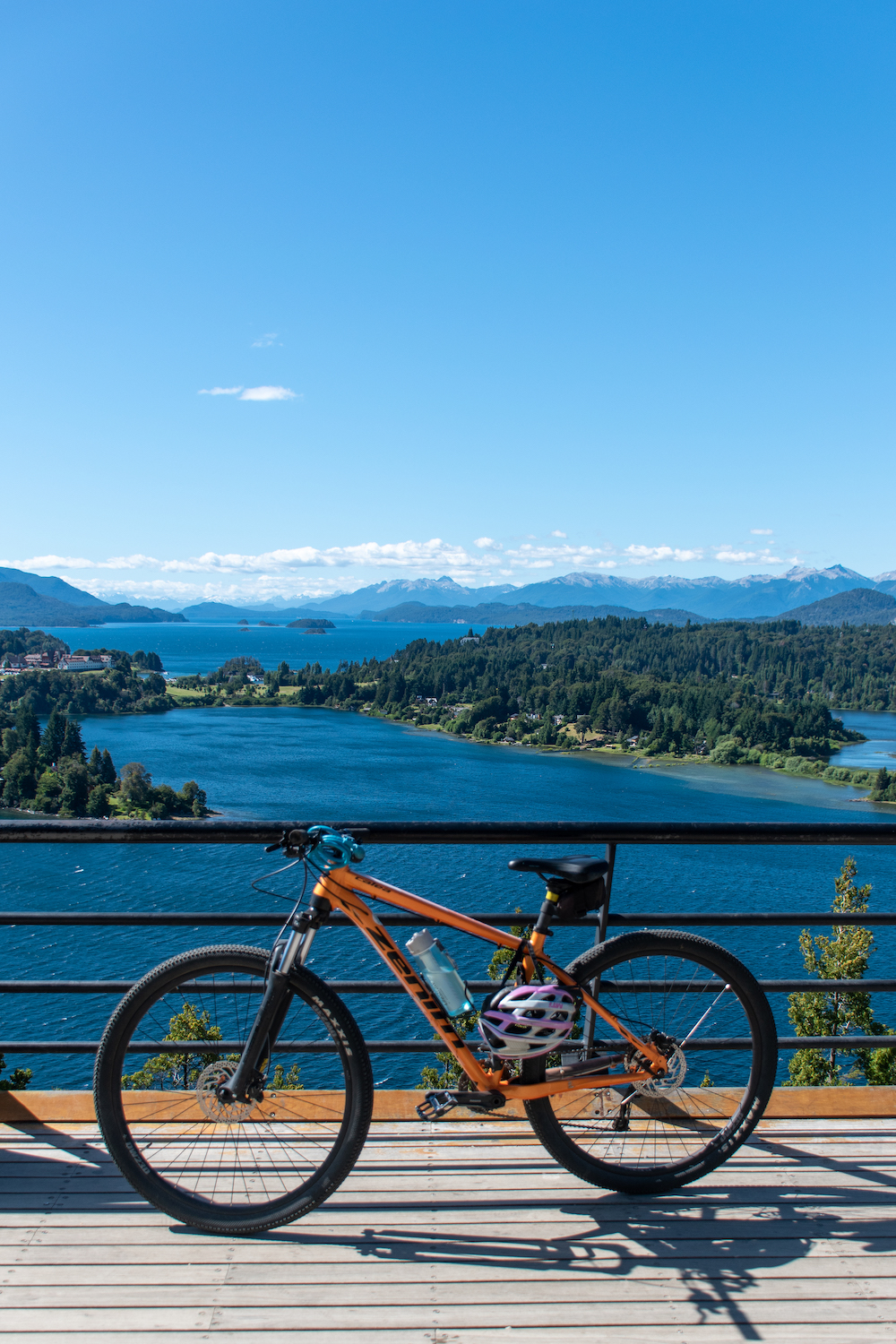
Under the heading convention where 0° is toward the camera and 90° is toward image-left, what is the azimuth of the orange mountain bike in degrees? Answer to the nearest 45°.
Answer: approximately 90°

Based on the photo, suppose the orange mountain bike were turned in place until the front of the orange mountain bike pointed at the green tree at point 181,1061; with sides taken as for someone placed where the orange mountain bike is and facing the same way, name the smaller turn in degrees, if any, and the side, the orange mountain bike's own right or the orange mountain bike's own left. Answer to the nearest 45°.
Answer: approximately 90° to the orange mountain bike's own right
